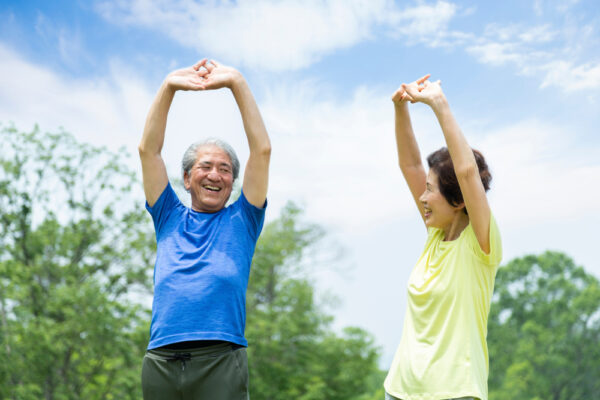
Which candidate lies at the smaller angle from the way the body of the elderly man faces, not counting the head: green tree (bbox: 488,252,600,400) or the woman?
the woman

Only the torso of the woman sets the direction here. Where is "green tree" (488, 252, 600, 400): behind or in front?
behind

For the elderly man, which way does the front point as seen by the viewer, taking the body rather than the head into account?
toward the camera

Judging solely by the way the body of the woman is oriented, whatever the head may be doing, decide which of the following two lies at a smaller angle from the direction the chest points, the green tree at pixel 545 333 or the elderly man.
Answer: the elderly man

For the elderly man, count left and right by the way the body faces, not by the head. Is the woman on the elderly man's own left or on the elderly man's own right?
on the elderly man's own left

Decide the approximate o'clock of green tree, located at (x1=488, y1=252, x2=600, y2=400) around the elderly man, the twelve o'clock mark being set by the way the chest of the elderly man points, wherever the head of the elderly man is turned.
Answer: The green tree is roughly at 7 o'clock from the elderly man.

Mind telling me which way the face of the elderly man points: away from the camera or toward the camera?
toward the camera

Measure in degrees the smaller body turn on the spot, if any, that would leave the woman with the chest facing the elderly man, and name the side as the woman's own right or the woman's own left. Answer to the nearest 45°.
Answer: approximately 45° to the woman's own right

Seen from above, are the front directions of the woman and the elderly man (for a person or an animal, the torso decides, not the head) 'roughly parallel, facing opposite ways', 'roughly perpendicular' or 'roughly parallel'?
roughly perpendicular
